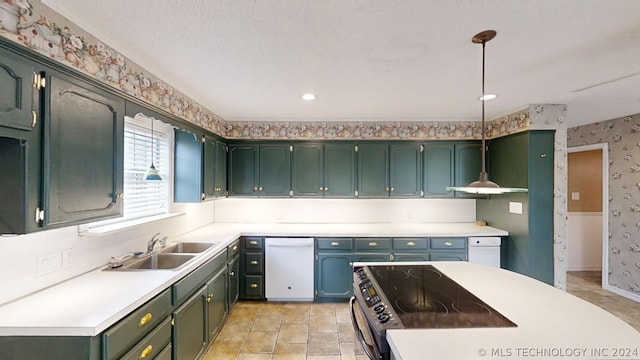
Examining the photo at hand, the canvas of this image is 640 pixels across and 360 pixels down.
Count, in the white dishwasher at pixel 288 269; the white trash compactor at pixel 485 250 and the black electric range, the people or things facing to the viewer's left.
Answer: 1

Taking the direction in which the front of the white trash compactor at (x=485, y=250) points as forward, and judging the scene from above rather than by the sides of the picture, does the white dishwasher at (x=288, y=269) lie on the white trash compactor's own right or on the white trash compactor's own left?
on the white trash compactor's own right

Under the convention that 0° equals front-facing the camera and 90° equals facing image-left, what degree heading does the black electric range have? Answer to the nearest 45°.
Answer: approximately 90°

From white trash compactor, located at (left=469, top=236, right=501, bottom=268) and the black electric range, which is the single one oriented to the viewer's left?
the black electric range

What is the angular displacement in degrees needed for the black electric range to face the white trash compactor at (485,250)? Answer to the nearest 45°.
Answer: approximately 90° to its right

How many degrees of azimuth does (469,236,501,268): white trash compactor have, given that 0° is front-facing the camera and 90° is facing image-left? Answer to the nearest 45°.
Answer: approximately 0°

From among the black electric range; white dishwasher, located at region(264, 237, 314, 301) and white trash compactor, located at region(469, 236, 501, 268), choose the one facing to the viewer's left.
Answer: the black electric range

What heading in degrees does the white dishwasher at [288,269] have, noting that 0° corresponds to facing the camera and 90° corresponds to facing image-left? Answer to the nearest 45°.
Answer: approximately 0°

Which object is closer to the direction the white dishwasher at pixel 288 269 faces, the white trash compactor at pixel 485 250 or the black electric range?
the black electric range

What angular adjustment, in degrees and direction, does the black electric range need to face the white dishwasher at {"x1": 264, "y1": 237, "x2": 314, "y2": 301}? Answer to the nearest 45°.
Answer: approximately 45° to its right

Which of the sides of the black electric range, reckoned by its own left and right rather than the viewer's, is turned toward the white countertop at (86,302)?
front

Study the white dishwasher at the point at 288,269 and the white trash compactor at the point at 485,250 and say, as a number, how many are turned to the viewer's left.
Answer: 0

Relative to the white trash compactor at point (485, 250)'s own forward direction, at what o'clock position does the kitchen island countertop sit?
The kitchen island countertop is roughly at 12 o'clock from the white trash compactor.
